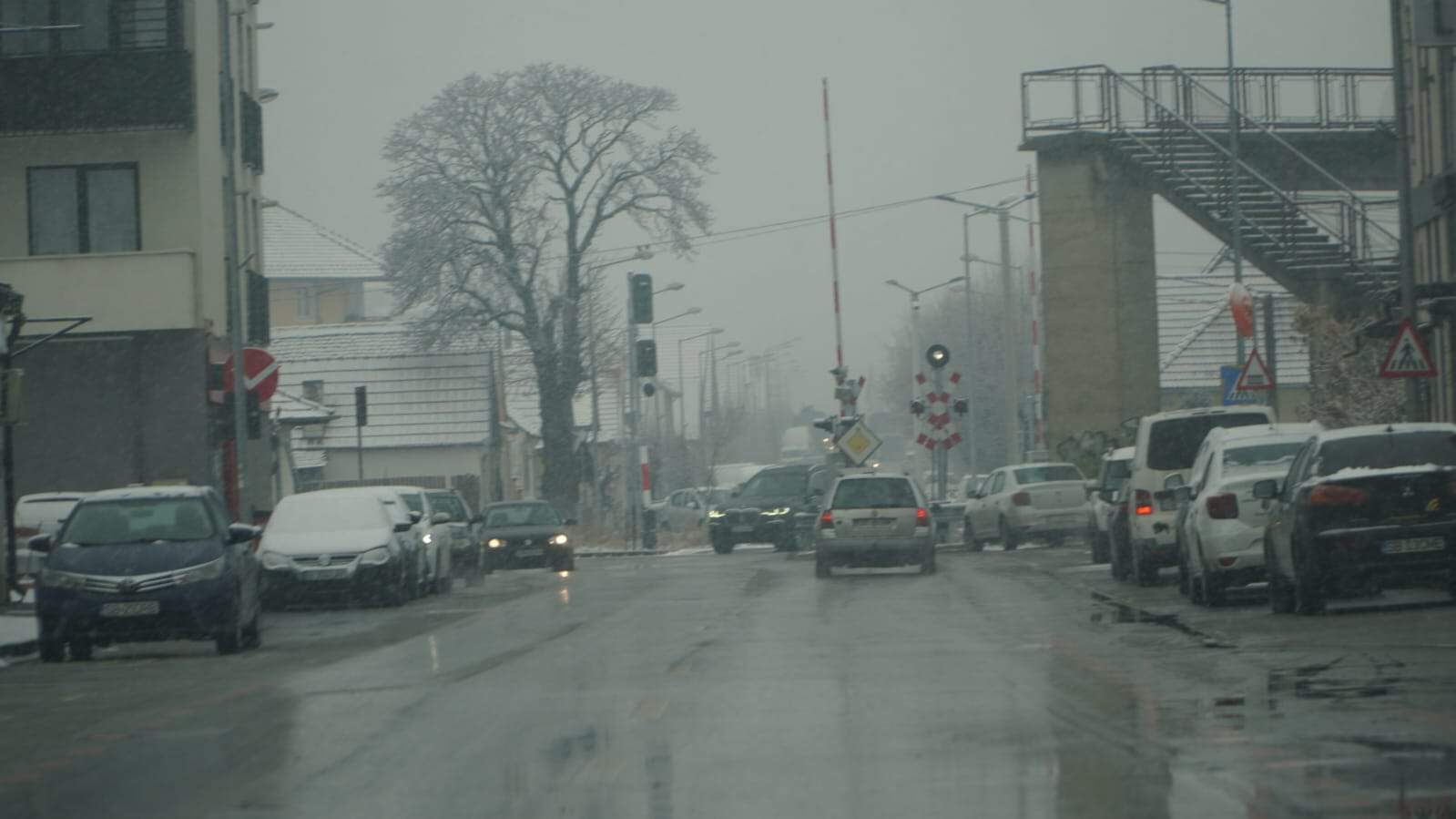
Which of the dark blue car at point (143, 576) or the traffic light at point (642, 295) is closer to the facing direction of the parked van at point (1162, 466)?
the traffic light

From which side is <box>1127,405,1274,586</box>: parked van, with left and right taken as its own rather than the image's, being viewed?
back

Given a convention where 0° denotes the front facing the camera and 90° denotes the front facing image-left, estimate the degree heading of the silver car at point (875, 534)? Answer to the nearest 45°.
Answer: approximately 180°

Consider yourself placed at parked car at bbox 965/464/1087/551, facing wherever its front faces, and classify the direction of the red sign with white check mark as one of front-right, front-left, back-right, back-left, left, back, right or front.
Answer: left

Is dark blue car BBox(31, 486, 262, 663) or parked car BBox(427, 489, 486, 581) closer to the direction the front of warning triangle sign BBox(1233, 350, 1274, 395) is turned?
the dark blue car

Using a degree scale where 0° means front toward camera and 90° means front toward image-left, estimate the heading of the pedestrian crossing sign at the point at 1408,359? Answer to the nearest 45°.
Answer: approximately 0°

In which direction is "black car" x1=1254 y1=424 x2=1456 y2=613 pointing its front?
away from the camera

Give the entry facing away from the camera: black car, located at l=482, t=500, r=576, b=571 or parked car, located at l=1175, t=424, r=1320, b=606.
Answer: the parked car

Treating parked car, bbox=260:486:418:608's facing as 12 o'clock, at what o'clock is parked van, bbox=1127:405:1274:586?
parked van, bbox=1127:405:1274:586 is roughly at 10 o'clock from parked car, bbox=260:486:418:608.

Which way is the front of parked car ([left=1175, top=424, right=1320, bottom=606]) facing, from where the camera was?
facing away from the viewer

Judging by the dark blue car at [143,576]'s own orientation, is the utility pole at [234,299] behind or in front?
behind

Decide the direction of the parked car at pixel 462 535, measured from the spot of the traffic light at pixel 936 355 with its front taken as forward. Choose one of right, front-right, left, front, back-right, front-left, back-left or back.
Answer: front-right
